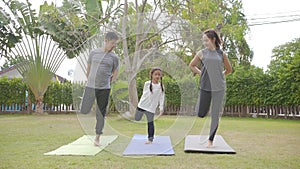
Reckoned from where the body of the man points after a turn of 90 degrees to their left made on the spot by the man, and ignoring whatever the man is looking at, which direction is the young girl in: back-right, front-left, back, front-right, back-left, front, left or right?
front-left

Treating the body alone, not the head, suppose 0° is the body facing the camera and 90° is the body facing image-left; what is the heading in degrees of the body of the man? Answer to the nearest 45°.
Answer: approximately 0°

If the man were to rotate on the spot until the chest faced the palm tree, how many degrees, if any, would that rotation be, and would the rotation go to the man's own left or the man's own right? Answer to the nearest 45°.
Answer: approximately 180°
